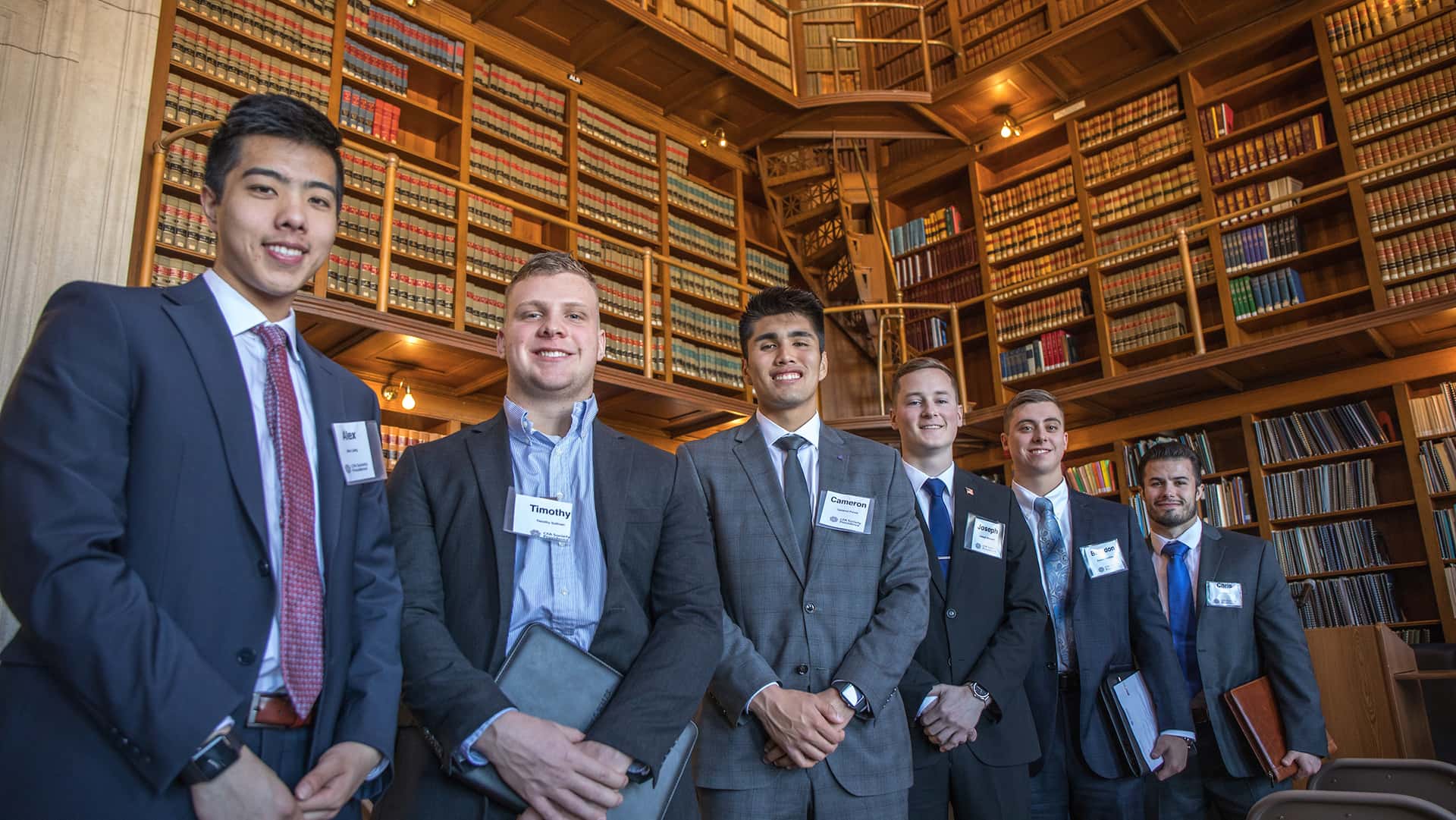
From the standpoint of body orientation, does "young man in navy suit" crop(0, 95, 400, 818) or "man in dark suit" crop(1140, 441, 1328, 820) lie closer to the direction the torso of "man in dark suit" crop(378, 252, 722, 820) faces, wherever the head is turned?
the young man in navy suit

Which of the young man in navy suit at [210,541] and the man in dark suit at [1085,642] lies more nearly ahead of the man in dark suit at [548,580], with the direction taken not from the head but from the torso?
the young man in navy suit

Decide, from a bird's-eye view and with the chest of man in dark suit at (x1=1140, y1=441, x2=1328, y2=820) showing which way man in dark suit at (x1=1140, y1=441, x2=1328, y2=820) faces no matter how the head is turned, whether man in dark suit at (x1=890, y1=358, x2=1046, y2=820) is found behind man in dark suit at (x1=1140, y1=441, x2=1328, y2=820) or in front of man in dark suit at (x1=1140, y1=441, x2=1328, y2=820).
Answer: in front

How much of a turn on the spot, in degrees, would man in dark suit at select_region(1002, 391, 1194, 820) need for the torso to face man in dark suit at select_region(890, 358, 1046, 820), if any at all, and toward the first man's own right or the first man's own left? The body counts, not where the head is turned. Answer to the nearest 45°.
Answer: approximately 45° to the first man's own right

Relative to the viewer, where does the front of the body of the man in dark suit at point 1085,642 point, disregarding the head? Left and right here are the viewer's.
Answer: facing the viewer

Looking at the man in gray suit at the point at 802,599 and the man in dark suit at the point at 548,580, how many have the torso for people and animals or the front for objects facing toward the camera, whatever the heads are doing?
2

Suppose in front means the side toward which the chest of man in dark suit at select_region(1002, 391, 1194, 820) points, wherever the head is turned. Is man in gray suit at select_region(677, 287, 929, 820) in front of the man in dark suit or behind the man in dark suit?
in front

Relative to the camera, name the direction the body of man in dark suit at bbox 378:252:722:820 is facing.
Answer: toward the camera

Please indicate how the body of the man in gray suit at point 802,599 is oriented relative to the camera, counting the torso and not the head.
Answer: toward the camera

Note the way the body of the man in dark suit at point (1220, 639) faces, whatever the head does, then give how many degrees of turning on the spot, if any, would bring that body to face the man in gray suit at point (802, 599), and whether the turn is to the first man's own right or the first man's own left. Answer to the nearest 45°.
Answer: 0° — they already face them

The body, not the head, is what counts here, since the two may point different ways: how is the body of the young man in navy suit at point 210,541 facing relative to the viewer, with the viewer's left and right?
facing the viewer and to the right of the viewer
